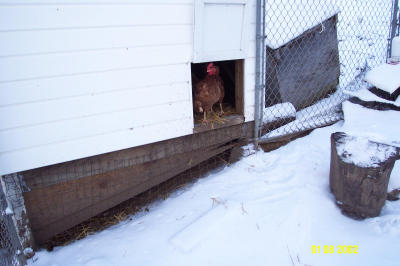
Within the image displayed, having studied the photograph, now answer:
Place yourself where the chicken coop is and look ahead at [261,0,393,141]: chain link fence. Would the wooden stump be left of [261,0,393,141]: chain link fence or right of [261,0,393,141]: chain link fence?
right

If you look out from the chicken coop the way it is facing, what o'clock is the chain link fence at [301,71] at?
The chain link fence is roughly at 10 o'clock from the chicken coop.

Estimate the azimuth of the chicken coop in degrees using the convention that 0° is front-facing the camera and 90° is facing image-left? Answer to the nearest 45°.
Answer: approximately 315°

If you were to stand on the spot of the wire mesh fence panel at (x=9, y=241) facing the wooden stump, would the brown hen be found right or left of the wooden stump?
left

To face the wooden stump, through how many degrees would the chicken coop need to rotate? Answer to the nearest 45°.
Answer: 0° — it already faces it

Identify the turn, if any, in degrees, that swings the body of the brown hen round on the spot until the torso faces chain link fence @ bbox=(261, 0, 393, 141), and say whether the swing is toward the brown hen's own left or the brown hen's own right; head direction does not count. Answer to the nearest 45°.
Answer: approximately 90° to the brown hen's own left

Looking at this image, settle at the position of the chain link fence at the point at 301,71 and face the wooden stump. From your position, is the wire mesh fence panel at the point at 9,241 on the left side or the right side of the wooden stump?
right

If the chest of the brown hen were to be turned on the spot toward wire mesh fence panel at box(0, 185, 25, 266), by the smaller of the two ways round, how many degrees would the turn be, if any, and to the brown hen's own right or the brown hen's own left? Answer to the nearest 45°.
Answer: approximately 90° to the brown hen's own right
